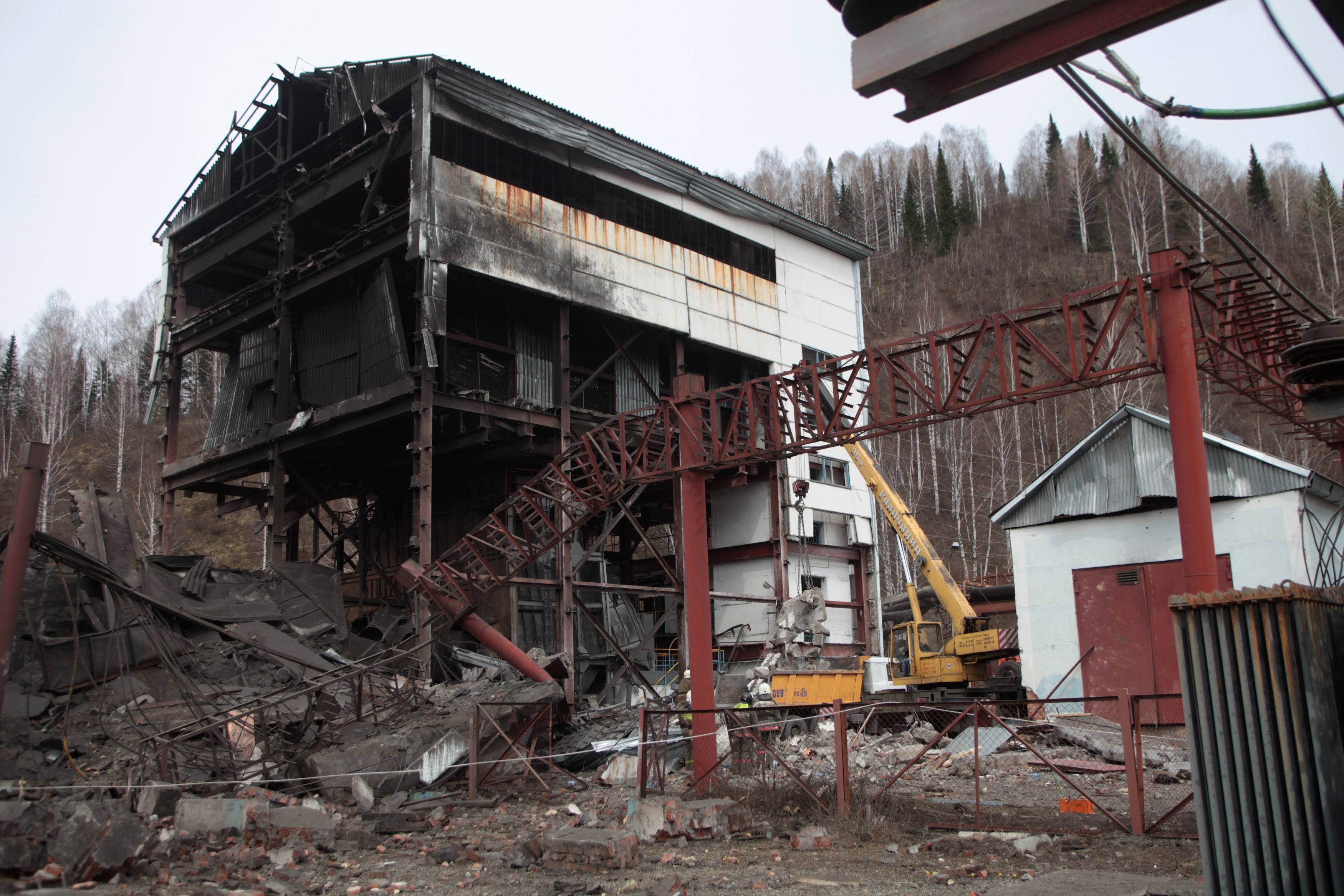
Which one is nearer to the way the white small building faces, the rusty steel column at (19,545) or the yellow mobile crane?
the rusty steel column

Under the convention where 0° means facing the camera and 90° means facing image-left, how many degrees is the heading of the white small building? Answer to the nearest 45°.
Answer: approximately 0°

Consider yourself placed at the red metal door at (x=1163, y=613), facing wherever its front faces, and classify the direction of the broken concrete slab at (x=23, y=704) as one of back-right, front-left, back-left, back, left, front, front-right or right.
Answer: front-right

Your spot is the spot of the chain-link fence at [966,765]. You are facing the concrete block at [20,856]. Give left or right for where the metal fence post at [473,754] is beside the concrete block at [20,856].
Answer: right

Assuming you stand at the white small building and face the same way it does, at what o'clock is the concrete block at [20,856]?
The concrete block is roughly at 1 o'clock from the white small building.

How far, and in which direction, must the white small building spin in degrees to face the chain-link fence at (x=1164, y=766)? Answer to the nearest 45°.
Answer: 0° — it already faces it

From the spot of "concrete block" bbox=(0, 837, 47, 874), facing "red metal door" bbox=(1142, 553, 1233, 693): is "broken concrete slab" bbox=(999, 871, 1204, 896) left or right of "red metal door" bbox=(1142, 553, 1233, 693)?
right

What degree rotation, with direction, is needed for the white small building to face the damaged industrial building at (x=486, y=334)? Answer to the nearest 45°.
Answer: approximately 90° to its right

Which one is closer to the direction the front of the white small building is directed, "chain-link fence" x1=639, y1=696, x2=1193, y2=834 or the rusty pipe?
the chain-link fence
